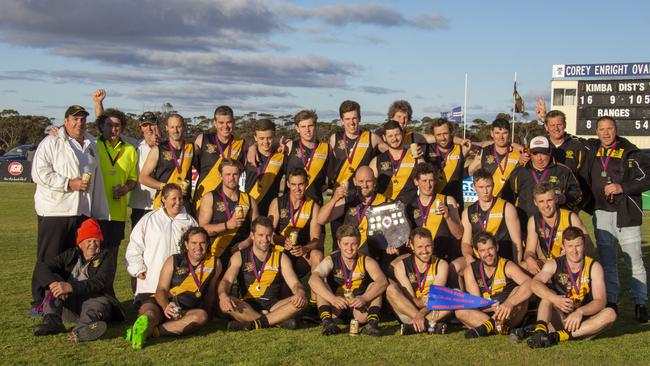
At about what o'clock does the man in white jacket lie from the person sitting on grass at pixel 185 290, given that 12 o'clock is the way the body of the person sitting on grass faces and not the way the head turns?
The man in white jacket is roughly at 4 o'clock from the person sitting on grass.

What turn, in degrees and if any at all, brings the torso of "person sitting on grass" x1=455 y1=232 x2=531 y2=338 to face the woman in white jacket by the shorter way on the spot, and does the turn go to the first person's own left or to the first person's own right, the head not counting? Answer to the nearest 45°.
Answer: approximately 90° to the first person's own right

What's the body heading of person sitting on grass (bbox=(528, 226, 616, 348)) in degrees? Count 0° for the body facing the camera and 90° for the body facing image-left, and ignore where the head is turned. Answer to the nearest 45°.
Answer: approximately 0°

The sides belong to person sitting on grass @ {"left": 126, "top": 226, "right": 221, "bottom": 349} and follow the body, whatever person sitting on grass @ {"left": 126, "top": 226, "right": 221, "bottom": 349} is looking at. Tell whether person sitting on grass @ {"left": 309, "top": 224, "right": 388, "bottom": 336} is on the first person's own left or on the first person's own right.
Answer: on the first person's own left

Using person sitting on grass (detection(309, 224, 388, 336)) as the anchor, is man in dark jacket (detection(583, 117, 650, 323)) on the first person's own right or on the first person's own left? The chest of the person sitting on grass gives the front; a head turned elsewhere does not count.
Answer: on the first person's own left

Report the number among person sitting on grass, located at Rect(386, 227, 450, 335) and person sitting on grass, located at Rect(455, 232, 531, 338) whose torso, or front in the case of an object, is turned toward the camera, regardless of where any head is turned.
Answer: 2

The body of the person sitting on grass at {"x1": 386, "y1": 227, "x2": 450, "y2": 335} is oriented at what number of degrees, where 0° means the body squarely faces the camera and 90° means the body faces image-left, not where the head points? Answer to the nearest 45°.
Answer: approximately 0°
